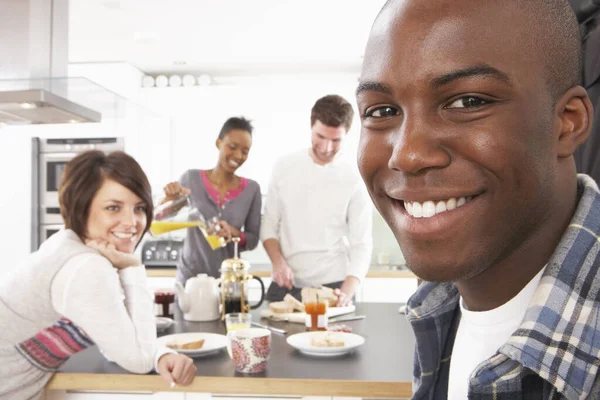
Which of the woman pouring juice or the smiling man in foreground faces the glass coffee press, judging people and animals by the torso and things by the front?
the woman pouring juice

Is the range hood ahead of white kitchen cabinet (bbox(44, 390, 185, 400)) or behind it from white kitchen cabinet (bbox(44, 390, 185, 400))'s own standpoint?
behind

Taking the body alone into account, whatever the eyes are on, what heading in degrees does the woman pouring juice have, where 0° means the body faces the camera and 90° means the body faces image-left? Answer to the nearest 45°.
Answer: approximately 0°

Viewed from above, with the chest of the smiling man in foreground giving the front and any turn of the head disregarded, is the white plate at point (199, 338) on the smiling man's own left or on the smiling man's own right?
on the smiling man's own right

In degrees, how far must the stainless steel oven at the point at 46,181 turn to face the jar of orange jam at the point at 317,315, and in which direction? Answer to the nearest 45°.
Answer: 0° — it already faces it
